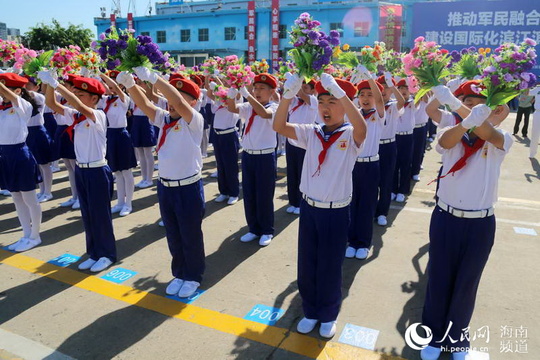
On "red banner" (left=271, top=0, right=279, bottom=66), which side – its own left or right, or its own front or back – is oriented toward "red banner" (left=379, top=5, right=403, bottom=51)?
left

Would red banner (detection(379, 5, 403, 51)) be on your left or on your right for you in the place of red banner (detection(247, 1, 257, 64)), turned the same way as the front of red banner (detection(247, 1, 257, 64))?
on your left

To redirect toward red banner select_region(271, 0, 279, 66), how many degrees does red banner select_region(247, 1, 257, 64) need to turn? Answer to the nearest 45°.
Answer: approximately 45° to its left

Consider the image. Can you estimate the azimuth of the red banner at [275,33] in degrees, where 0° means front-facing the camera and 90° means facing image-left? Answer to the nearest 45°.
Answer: approximately 0°

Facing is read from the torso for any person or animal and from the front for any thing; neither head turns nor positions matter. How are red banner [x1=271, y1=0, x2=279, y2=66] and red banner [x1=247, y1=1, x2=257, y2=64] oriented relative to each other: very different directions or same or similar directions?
same or similar directions

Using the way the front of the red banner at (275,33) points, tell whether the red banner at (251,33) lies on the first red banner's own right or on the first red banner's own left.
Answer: on the first red banner's own right

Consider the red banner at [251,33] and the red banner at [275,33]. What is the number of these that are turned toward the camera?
2

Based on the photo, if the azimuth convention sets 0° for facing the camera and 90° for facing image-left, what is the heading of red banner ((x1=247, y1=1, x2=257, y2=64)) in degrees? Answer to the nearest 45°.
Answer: approximately 0°
